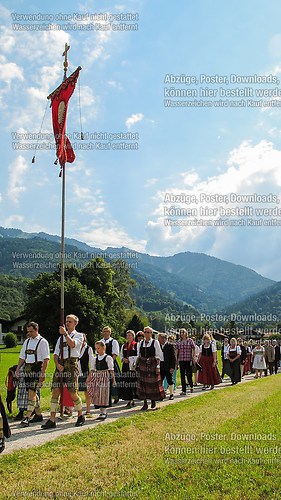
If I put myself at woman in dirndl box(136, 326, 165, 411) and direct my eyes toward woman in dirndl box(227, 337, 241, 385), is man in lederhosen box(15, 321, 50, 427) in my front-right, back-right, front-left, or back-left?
back-left

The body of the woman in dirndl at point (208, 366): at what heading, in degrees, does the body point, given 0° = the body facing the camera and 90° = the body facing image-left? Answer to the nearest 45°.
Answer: approximately 45°

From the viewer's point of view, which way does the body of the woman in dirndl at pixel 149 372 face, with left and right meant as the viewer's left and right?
facing the viewer and to the left of the viewer

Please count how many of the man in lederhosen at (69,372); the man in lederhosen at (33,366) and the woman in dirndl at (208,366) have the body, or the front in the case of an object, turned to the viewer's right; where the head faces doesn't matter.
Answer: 0

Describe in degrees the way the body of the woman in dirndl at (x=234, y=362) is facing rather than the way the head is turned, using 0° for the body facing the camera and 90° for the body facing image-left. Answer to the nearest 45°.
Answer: approximately 45°

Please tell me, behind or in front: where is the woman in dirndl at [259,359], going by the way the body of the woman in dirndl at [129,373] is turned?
behind
